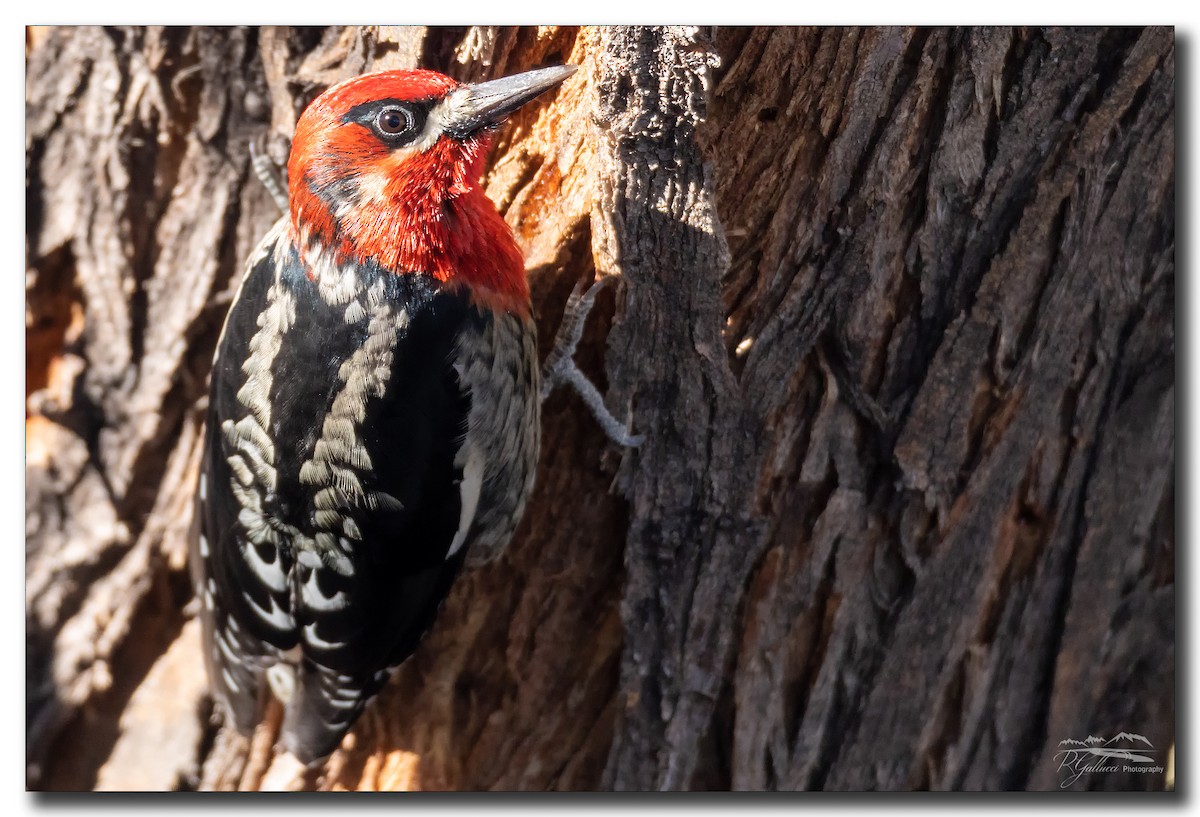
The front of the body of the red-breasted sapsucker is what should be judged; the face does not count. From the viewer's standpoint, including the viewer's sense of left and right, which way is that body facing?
facing away from the viewer and to the right of the viewer
